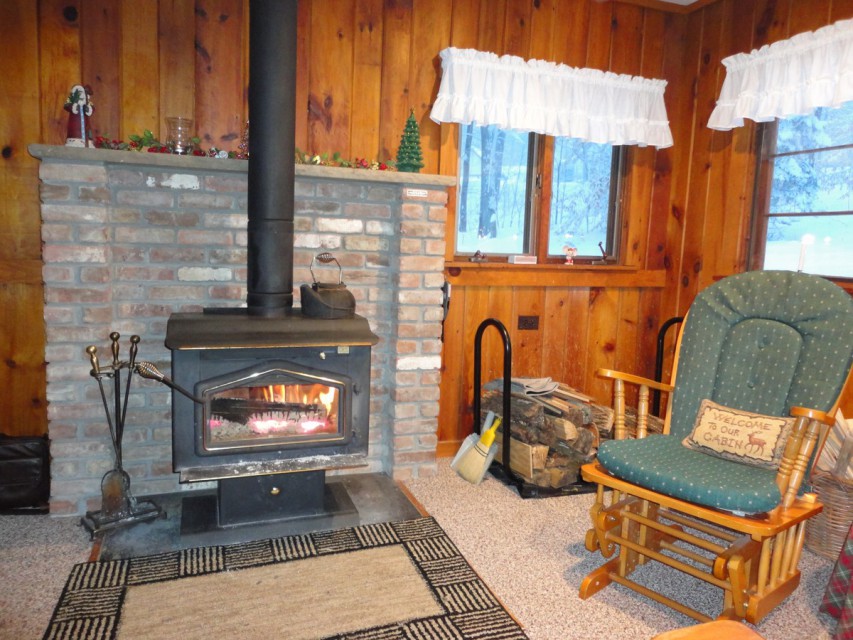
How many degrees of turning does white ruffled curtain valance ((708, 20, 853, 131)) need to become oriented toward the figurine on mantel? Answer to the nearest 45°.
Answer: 0° — it already faces it

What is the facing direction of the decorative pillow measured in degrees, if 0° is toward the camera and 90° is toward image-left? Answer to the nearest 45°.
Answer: approximately 45°

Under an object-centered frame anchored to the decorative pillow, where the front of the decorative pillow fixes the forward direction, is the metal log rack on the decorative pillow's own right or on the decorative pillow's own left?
on the decorative pillow's own right

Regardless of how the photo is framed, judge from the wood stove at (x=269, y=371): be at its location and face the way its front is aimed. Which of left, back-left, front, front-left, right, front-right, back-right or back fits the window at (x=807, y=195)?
left

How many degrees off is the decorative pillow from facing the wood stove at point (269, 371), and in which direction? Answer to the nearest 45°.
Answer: approximately 45° to its right

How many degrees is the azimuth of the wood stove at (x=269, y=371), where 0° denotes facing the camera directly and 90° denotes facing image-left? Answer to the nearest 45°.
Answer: approximately 0°

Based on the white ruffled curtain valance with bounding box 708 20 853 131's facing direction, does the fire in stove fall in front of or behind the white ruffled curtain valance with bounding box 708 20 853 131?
in front

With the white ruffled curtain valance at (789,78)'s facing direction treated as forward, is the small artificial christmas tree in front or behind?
in front

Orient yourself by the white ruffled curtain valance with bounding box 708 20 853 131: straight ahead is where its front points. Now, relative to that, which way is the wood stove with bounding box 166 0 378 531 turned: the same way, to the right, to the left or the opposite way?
to the left

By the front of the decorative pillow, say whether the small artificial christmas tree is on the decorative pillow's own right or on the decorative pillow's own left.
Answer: on the decorative pillow's own right

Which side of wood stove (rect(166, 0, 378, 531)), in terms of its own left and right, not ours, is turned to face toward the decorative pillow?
left

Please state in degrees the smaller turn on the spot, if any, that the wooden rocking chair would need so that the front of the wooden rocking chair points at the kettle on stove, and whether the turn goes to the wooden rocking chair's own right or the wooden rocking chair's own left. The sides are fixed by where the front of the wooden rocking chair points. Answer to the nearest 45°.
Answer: approximately 45° to the wooden rocking chair's own right

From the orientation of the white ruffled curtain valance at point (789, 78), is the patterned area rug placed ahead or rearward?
ahead
